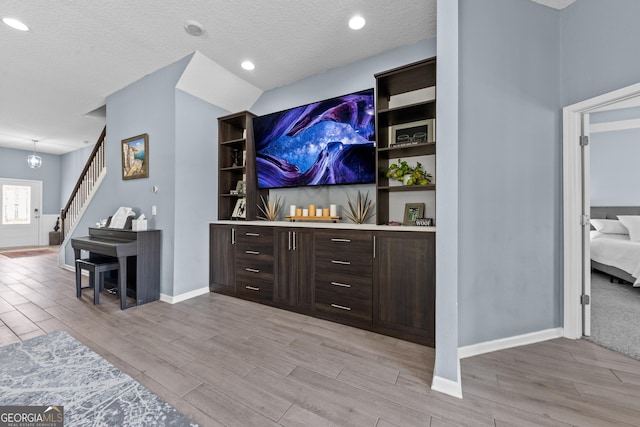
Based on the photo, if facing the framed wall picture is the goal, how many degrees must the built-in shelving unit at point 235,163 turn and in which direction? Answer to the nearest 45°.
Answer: approximately 45° to its right

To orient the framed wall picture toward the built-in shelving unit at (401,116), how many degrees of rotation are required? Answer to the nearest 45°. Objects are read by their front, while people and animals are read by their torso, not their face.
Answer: approximately 90° to its left

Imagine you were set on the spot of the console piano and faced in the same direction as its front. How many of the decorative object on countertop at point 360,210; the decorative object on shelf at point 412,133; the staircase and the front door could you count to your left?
2

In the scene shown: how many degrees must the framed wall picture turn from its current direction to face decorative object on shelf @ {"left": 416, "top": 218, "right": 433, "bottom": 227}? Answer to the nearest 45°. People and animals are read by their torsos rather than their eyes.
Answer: approximately 90° to its left

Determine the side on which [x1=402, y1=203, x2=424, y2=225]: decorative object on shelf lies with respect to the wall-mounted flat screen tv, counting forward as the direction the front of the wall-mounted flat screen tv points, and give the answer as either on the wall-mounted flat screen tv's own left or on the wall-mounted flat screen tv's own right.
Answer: on the wall-mounted flat screen tv's own left

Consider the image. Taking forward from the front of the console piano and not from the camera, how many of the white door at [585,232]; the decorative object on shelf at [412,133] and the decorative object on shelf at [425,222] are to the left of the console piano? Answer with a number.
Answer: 3

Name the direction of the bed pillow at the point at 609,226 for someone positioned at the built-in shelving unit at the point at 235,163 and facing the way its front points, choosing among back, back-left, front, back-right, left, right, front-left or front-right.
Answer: back-left

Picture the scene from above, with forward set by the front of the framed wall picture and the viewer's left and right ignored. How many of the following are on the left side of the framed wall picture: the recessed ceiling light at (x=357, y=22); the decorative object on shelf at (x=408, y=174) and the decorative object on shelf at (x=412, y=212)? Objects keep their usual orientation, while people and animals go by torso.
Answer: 3

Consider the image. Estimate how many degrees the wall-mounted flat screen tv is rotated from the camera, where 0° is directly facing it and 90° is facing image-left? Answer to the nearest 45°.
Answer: approximately 45°

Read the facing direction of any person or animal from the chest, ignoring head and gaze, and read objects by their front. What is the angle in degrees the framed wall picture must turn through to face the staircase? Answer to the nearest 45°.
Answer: approximately 135° to its right
